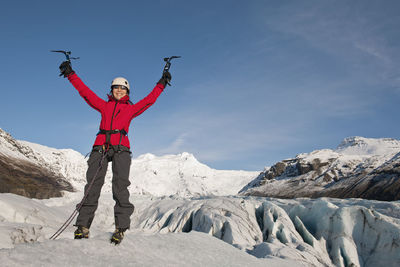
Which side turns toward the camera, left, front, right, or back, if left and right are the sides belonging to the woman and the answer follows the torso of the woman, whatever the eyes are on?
front
